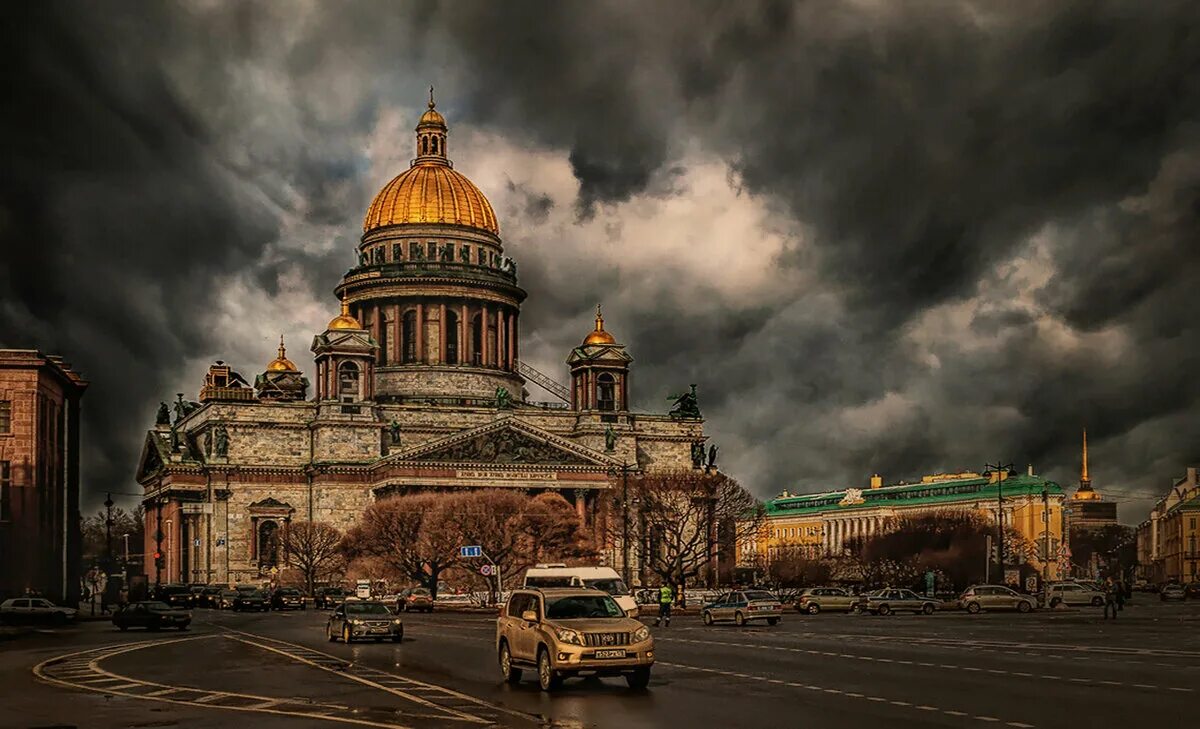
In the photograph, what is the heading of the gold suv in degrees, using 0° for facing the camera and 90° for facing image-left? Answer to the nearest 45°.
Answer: approximately 315°
